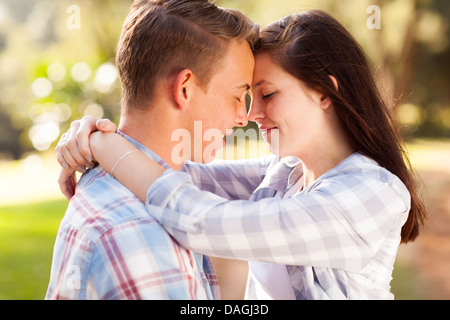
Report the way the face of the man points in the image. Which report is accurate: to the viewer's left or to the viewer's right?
to the viewer's right

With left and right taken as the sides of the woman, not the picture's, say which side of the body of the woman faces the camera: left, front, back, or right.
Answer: left
